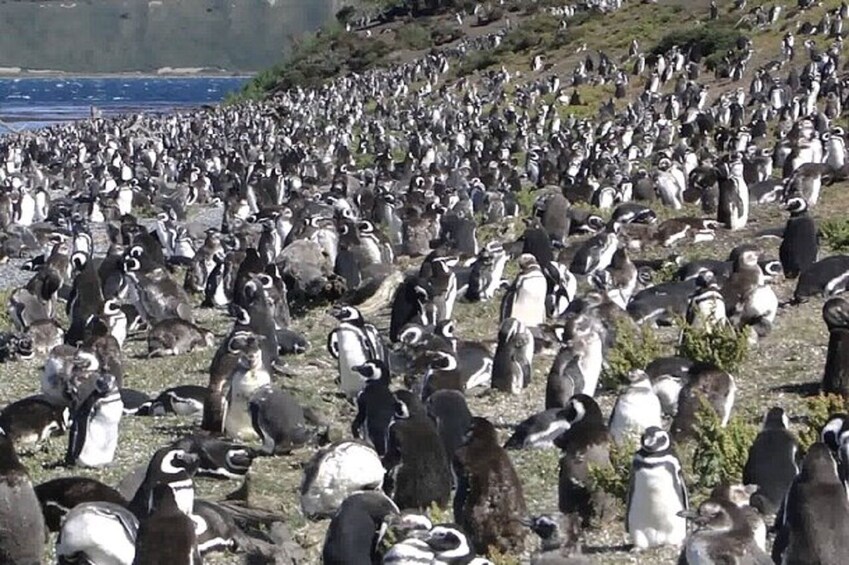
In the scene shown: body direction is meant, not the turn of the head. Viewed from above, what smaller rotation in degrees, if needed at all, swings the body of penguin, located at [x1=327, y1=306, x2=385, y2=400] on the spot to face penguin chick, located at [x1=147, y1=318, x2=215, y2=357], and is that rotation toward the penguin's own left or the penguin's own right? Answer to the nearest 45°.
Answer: approximately 90° to the penguin's own right

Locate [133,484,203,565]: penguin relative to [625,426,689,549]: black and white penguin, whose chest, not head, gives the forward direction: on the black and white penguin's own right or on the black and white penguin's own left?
on the black and white penguin's own right

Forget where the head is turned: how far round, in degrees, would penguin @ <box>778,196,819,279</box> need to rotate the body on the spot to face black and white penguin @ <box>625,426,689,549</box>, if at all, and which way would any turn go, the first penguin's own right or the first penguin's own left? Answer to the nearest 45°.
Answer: approximately 180°

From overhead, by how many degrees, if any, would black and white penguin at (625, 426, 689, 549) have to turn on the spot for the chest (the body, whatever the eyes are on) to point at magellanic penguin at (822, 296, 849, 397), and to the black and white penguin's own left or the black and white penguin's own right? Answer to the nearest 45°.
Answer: approximately 135° to the black and white penguin's own left

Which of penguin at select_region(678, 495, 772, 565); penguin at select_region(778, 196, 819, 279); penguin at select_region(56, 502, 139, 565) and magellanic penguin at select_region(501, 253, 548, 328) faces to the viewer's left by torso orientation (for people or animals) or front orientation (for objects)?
penguin at select_region(678, 495, 772, 565)

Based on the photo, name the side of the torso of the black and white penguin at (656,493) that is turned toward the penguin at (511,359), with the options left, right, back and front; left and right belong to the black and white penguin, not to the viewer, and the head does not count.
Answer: back

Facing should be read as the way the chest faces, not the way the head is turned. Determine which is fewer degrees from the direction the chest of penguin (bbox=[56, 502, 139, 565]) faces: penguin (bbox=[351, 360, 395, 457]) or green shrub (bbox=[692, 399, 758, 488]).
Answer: the green shrub

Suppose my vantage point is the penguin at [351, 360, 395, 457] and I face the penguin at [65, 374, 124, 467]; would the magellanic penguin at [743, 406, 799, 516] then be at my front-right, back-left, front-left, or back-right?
back-left

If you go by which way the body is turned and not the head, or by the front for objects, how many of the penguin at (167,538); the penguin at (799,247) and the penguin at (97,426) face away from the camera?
2
